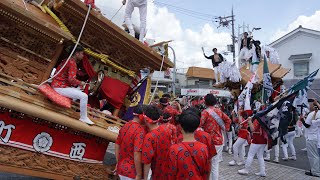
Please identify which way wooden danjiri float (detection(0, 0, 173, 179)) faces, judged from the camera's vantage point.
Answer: facing away from the viewer and to the right of the viewer
